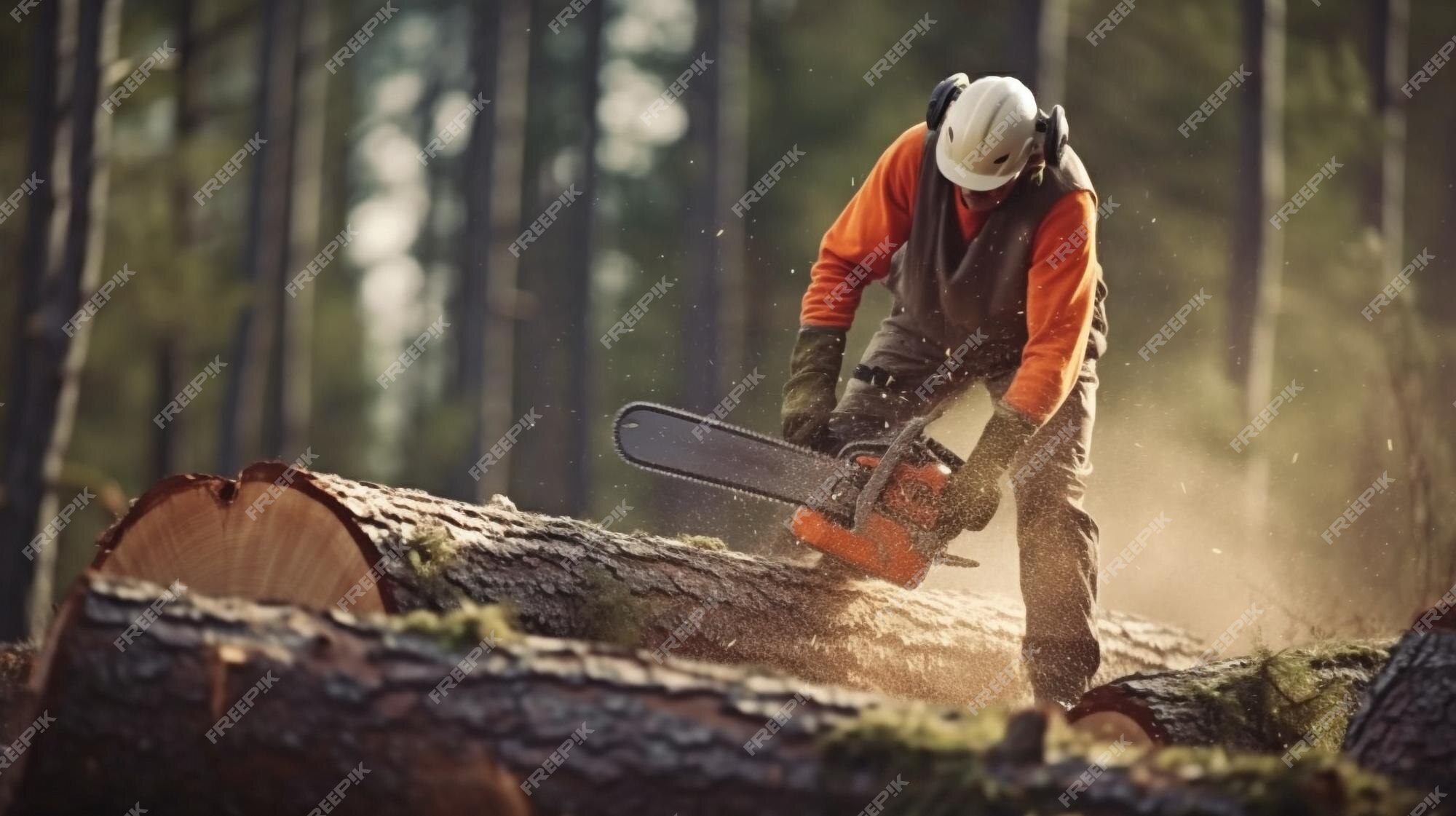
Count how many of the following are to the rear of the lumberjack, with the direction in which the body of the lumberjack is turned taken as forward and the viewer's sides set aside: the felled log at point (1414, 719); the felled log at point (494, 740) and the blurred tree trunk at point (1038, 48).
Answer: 1

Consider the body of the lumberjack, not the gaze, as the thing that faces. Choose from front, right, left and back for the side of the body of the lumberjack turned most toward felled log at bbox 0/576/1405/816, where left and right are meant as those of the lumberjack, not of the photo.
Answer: front

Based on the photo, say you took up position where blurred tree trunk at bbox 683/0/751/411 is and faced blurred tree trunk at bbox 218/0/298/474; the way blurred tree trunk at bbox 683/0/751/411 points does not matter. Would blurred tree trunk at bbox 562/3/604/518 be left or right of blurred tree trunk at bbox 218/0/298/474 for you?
right

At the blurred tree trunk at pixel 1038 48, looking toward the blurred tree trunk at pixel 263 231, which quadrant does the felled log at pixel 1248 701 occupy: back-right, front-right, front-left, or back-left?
back-left

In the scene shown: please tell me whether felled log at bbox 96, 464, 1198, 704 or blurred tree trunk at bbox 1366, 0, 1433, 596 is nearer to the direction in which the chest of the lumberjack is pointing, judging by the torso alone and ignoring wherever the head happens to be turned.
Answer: the felled log

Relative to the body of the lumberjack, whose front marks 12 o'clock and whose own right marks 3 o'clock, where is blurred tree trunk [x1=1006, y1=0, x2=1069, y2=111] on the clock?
The blurred tree trunk is roughly at 6 o'clock from the lumberjack.

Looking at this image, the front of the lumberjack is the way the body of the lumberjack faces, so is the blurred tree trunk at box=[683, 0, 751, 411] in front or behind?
behind

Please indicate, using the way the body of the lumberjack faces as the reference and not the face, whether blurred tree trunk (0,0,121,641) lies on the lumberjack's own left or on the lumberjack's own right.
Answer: on the lumberjack's own right

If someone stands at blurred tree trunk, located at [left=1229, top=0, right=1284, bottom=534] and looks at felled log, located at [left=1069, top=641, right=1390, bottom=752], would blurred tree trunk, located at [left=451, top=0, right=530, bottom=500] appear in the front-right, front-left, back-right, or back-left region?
back-right

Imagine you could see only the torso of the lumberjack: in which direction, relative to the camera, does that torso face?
toward the camera
